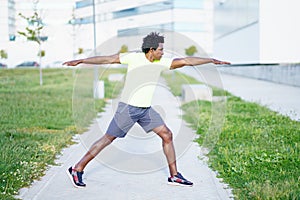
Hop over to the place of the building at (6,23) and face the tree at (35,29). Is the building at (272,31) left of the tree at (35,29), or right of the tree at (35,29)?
left

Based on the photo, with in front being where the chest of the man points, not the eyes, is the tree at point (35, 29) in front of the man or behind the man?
behind

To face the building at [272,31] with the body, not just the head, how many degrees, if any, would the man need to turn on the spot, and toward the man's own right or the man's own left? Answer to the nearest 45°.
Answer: approximately 135° to the man's own left

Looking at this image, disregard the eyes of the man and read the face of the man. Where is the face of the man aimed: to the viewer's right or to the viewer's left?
to the viewer's right

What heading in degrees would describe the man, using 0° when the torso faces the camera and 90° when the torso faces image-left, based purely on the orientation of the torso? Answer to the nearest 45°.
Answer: approximately 315°
